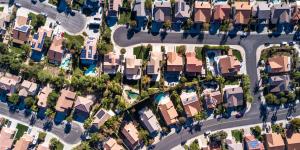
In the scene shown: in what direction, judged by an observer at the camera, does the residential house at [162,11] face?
facing the viewer

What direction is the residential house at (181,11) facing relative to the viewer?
toward the camera

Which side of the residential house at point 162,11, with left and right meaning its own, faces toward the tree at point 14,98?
right

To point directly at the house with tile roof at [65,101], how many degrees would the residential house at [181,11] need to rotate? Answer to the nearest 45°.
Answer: approximately 90° to its right

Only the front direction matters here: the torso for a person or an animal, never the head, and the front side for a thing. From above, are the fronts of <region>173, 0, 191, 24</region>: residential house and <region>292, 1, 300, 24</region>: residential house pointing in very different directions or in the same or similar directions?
same or similar directions

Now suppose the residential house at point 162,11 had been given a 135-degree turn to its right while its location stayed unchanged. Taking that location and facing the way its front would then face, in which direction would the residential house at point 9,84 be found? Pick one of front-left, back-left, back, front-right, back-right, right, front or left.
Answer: front-left

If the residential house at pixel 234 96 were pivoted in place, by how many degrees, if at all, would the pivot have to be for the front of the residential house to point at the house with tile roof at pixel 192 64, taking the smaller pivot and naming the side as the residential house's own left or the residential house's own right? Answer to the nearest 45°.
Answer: approximately 90° to the residential house's own right

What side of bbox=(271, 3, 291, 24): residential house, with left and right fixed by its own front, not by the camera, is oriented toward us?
front

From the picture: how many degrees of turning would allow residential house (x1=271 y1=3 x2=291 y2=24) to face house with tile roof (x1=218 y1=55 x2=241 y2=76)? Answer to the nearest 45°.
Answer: approximately 45° to its right

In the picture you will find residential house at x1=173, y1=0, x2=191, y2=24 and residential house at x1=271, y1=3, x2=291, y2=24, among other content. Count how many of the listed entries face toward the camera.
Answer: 2

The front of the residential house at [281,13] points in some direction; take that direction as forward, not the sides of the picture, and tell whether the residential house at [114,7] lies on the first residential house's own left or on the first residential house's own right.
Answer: on the first residential house's own right
